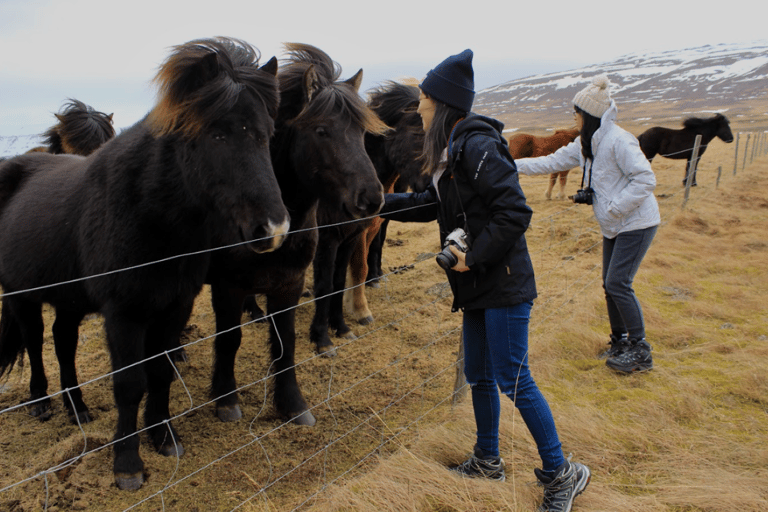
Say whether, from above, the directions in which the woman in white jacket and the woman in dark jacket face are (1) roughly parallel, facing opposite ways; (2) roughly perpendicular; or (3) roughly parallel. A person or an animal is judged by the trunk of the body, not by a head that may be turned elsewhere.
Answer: roughly parallel

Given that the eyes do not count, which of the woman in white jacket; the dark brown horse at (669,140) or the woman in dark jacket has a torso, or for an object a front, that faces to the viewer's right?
the dark brown horse

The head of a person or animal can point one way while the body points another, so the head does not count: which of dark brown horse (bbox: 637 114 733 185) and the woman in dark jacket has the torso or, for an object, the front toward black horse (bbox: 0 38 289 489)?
the woman in dark jacket

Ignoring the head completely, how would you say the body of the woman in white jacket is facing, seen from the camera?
to the viewer's left

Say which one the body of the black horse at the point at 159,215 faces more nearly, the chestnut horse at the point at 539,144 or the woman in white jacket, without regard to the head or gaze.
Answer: the woman in white jacket

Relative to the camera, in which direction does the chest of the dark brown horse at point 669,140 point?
to the viewer's right

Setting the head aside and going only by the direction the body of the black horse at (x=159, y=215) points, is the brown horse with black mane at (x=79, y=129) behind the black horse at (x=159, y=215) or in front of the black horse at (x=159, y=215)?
behind

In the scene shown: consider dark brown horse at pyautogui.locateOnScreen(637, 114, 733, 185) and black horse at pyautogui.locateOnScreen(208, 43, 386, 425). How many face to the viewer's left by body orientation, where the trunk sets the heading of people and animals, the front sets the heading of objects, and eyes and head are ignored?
0

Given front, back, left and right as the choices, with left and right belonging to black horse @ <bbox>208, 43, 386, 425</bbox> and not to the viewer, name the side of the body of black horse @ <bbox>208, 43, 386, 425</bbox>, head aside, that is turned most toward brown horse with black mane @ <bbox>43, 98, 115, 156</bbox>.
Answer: back

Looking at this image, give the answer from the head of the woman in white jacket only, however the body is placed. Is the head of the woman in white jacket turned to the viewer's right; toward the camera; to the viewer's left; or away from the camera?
to the viewer's left

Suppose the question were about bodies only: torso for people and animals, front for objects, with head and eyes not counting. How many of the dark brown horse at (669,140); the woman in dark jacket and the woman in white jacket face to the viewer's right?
1

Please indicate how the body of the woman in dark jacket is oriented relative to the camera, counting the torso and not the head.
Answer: to the viewer's left

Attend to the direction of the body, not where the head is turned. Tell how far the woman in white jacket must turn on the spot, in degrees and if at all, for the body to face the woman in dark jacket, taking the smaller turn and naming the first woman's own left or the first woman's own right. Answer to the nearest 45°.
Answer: approximately 90° to the first woman's own left

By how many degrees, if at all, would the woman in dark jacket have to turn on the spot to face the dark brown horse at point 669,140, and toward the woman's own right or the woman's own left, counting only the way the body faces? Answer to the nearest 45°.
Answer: approximately 90° to the woman's own right

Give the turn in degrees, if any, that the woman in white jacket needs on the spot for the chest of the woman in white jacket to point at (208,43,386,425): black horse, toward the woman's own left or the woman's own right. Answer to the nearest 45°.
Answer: approximately 45° to the woman's own left

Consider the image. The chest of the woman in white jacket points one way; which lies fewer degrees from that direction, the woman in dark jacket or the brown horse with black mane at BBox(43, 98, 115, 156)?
the brown horse with black mane

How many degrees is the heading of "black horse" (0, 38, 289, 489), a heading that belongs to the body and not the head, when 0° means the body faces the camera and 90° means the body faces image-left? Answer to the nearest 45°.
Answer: approximately 315°

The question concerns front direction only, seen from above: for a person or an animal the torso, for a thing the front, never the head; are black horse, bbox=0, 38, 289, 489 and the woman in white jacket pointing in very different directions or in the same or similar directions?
very different directions

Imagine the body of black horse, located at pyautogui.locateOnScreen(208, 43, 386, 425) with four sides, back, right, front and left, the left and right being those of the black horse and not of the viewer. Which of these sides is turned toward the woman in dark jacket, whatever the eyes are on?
front
